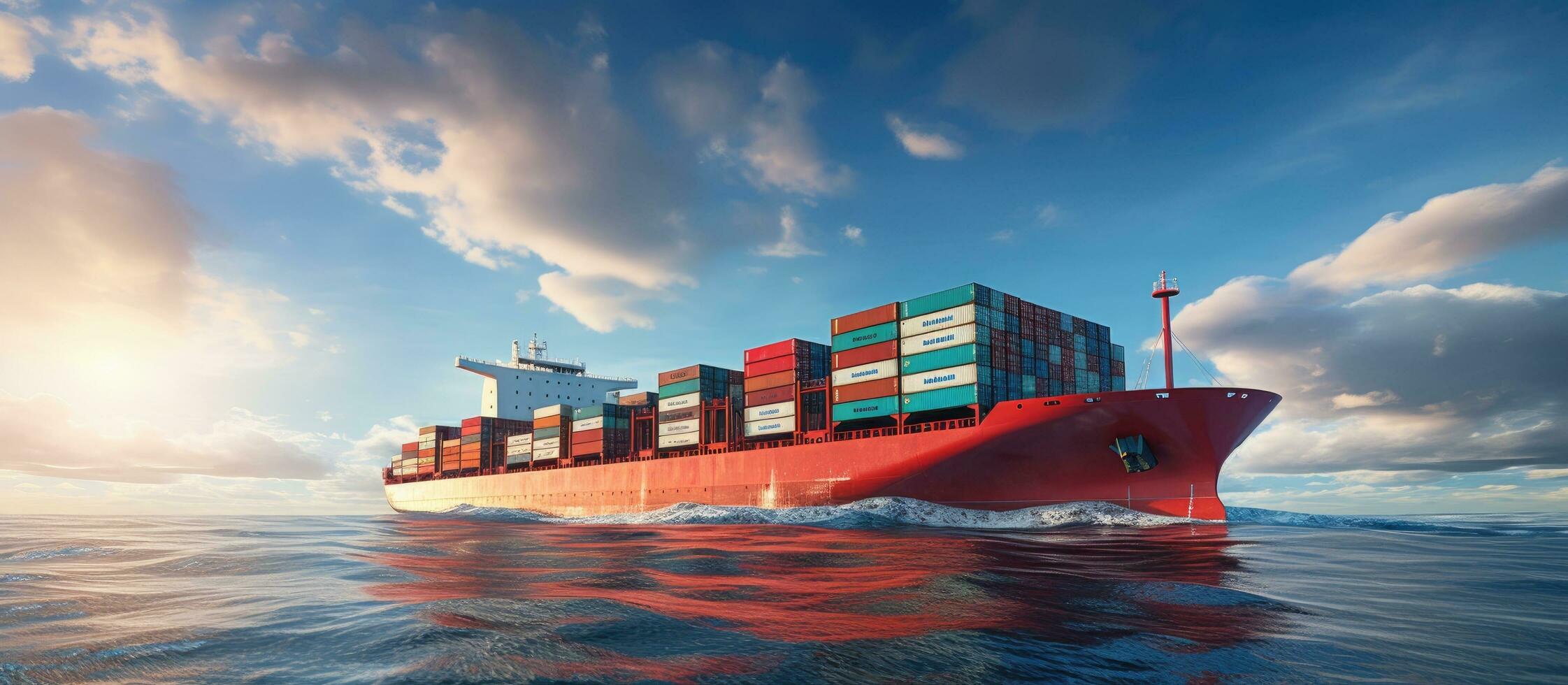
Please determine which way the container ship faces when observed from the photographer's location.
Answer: facing the viewer and to the right of the viewer
